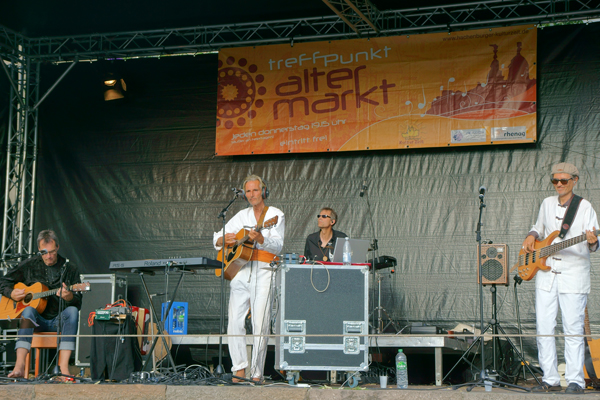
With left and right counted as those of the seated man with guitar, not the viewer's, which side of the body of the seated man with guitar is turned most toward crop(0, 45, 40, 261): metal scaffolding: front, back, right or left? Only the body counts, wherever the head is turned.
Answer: back

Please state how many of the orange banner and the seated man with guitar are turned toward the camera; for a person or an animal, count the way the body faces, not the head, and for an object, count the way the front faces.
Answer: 2

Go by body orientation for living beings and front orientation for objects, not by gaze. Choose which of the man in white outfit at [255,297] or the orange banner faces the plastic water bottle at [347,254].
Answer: the orange banner

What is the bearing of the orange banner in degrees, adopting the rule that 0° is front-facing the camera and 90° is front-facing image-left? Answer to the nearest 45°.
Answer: approximately 0°

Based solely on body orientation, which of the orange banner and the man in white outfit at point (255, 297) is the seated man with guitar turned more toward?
the man in white outfit

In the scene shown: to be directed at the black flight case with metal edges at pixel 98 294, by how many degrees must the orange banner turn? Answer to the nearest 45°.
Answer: approximately 90° to its right

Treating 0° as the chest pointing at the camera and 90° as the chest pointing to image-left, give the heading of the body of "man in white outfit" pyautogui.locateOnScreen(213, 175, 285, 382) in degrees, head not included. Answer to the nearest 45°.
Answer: approximately 45°

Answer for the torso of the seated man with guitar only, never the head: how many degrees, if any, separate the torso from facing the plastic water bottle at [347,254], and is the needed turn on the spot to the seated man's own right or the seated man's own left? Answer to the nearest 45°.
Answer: approximately 45° to the seated man's own left

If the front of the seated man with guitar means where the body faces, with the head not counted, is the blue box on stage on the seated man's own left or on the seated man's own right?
on the seated man's own left

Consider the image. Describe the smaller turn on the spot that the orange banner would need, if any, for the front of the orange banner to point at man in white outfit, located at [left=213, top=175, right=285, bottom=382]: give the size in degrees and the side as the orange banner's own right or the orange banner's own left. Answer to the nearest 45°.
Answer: approximately 45° to the orange banner's own right

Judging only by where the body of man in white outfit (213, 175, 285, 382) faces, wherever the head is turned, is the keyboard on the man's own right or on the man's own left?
on the man's own right
